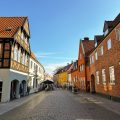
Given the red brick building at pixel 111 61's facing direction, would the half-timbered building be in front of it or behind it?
in front

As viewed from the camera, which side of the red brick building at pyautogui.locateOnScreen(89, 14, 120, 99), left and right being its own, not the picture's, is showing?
left
